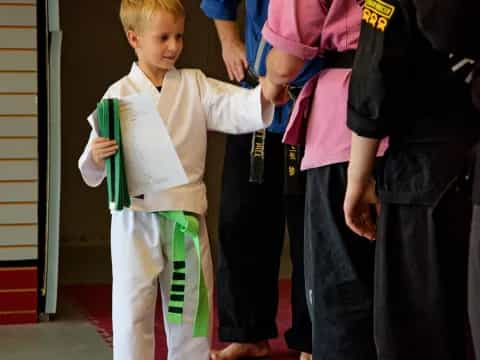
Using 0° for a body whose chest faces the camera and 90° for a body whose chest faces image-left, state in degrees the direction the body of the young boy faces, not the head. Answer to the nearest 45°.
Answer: approximately 315°

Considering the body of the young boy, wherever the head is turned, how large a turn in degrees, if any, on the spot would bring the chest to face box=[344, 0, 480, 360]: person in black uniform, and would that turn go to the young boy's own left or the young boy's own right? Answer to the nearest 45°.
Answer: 0° — they already face them
